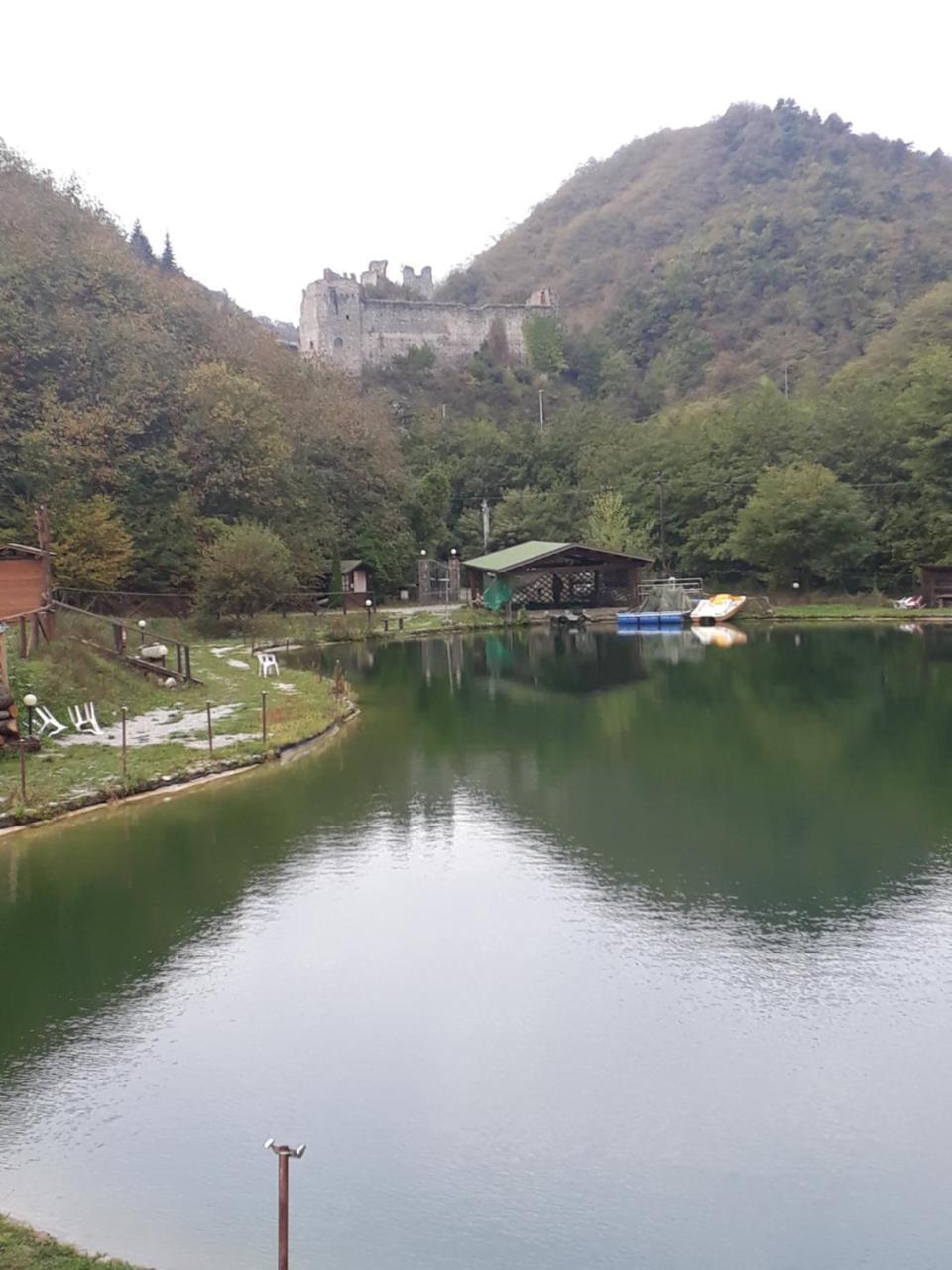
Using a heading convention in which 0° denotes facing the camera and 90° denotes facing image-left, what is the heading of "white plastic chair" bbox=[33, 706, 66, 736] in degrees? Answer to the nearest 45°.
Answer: approximately 270°

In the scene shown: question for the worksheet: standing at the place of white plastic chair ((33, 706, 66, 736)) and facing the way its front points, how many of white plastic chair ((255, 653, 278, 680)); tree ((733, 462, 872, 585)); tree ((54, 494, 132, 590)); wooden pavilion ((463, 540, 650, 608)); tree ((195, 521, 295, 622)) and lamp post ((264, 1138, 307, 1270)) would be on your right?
1

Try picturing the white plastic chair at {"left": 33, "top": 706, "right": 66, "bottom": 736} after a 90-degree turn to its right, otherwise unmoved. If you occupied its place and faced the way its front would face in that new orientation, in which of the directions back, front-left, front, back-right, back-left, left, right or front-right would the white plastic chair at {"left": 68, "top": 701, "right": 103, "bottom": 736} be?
back-left

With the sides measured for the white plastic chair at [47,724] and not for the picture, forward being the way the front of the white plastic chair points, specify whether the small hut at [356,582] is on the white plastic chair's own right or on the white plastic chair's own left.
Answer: on the white plastic chair's own left

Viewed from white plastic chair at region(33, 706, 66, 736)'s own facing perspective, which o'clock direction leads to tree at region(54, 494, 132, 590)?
The tree is roughly at 9 o'clock from the white plastic chair.

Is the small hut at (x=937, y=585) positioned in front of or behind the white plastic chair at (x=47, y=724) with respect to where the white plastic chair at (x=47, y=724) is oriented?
in front

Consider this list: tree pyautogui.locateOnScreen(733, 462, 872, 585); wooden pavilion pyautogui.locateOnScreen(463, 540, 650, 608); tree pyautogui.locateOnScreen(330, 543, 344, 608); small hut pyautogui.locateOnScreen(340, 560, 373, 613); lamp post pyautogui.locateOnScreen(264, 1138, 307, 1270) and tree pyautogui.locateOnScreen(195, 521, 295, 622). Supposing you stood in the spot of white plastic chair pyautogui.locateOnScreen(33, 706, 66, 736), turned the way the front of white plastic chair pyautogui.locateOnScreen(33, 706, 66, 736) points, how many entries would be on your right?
1

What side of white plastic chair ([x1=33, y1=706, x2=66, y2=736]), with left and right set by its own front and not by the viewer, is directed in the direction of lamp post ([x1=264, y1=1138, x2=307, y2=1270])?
right

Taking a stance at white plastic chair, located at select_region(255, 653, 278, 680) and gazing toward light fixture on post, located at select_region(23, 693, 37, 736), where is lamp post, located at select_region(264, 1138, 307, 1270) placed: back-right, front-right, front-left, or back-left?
front-left

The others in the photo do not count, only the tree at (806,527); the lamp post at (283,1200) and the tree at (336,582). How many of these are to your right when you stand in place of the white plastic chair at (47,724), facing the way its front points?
1

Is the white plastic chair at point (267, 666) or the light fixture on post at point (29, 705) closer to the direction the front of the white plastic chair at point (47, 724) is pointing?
the white plastic chair

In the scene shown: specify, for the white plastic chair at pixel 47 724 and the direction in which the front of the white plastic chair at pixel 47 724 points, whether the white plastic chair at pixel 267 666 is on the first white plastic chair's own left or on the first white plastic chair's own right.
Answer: on the first white plastic chair's own left

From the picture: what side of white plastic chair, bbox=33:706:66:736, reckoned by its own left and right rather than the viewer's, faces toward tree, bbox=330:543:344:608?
left

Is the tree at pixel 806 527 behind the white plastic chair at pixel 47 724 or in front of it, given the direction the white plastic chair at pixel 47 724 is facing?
in front
